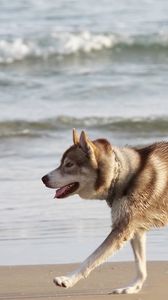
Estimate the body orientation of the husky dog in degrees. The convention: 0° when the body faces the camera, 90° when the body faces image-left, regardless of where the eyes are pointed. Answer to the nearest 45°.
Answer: approximately 90°

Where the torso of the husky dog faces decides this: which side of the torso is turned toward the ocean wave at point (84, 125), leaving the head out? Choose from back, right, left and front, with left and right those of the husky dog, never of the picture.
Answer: right

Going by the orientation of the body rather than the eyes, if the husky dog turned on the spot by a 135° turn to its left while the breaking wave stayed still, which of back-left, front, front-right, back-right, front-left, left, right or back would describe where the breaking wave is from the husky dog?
back-left
